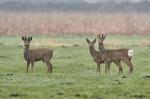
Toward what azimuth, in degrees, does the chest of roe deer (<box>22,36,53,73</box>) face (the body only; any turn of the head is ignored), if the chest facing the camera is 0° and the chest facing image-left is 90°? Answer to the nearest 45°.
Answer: approximately 90°
